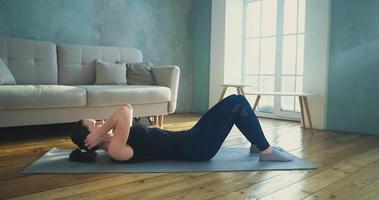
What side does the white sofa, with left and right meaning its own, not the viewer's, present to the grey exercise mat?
front

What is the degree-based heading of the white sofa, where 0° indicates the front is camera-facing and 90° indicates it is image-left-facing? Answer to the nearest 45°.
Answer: approximately 0°

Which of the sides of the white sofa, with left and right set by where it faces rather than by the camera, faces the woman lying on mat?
front
